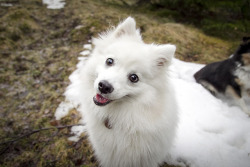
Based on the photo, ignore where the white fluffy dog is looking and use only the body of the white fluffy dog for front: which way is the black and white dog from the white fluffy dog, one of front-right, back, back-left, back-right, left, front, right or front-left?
back-left

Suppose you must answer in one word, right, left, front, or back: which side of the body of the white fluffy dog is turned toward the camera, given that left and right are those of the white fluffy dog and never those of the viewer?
front

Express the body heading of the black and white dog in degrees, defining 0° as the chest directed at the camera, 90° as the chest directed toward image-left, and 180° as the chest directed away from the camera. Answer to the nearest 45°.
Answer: approximately 270°

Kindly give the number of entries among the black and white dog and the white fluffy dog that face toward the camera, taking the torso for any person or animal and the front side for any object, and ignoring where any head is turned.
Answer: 1
